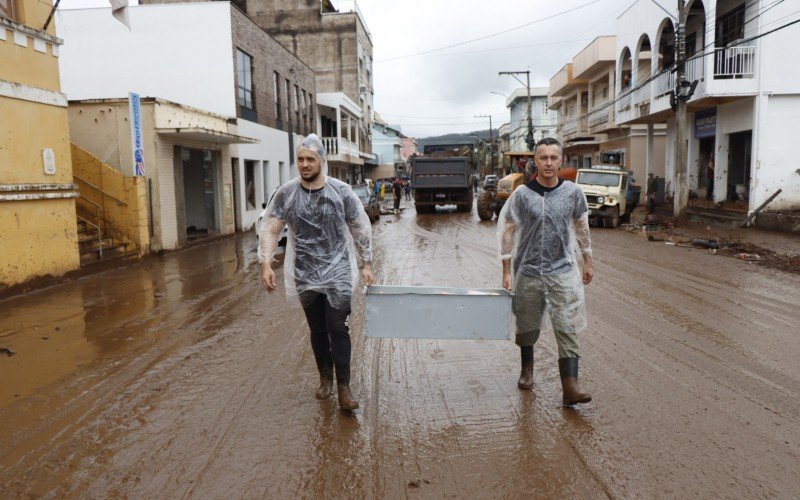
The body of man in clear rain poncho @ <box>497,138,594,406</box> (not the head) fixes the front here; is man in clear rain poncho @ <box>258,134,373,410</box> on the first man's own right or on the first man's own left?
on the first man's own right

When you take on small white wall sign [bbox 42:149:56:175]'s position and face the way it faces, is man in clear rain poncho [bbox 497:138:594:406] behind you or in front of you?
in front

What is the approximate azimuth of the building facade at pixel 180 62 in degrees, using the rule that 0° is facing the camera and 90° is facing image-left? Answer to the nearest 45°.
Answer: approximately 315°

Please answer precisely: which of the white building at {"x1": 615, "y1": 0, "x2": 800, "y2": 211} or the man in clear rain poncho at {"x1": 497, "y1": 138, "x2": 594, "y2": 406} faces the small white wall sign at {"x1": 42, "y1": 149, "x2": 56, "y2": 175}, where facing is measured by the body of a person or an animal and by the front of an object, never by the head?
the white building

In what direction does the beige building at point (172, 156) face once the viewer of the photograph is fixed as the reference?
facing the viewer and to the right of the viewer

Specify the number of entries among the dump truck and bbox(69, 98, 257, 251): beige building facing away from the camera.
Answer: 1

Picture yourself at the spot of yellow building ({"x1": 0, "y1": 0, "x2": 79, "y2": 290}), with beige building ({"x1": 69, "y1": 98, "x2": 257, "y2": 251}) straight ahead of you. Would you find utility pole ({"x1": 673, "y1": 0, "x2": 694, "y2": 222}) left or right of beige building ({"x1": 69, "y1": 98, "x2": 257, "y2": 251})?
right

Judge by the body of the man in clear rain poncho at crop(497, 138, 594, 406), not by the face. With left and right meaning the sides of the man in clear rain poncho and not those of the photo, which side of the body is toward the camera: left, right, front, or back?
front

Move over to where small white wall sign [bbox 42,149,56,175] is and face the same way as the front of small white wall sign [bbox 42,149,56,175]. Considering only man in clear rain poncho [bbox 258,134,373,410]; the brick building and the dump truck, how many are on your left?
2

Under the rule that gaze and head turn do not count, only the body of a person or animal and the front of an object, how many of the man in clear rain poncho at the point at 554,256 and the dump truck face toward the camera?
1

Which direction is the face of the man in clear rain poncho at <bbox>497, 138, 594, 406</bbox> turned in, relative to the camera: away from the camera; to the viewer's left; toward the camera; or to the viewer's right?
toward the camera

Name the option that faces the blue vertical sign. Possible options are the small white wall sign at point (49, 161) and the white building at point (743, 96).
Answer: the white building

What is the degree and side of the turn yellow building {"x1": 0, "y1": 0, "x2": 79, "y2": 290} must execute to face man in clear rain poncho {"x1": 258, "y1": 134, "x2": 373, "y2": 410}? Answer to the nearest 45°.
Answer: approximately 45° to its right

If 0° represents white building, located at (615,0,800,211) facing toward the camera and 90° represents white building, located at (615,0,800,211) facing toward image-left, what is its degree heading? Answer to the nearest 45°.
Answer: approximately 45°

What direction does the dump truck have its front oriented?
away from the camera

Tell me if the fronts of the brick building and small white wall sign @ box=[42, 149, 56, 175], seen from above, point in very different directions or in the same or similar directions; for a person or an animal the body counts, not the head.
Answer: same or similar directions

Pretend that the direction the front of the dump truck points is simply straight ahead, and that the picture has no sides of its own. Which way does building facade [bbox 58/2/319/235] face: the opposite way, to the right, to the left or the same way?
to the right

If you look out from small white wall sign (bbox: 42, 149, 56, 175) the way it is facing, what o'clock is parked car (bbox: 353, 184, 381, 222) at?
The parked car is roughly at 9 o'clock from the small white wall sign.

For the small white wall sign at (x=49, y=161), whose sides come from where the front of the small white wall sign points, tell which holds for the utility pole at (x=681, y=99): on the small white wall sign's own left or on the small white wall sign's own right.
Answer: on the small white wall sign's own left
